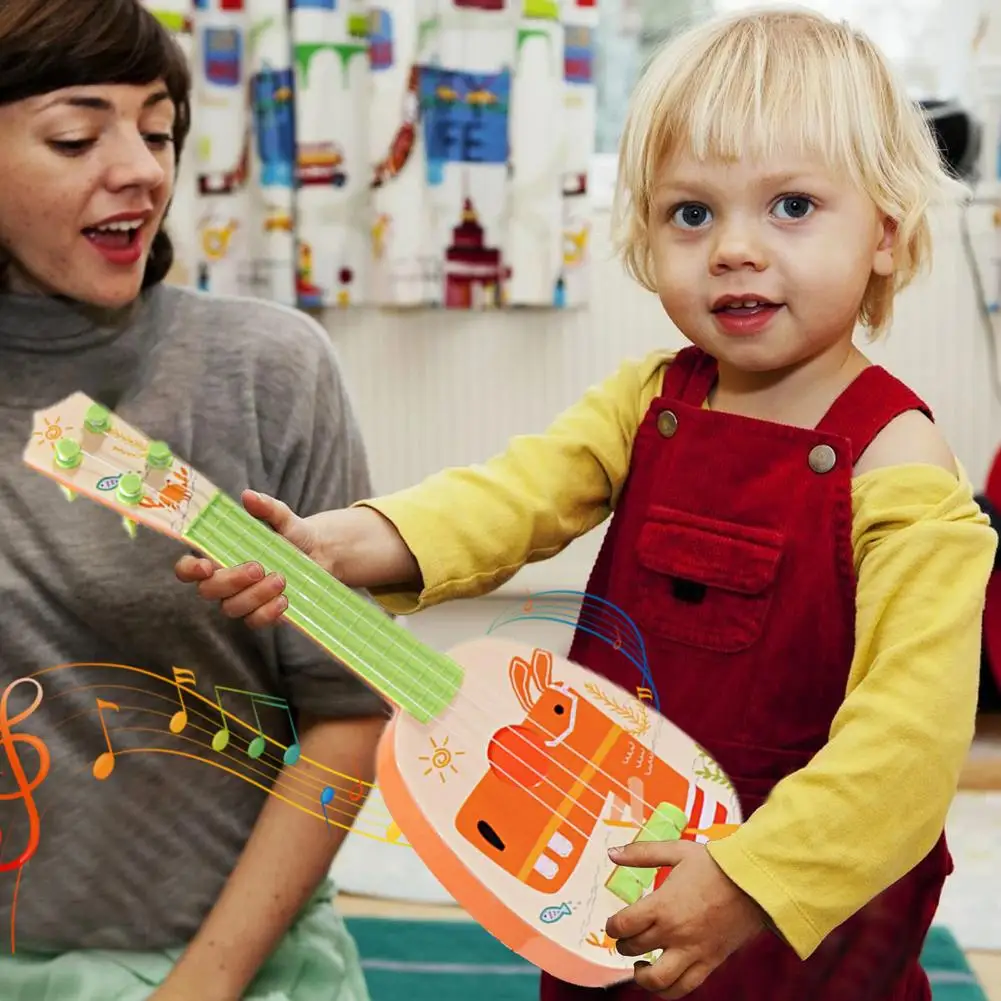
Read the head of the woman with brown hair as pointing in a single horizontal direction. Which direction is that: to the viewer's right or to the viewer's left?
to the viewer's right
